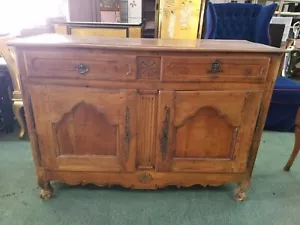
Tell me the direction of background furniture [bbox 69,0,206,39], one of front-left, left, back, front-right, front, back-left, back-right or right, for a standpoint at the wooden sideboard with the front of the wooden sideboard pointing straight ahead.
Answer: back

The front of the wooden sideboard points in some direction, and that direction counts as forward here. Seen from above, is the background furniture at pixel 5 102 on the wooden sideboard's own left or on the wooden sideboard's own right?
on the wooden sideboard's own right

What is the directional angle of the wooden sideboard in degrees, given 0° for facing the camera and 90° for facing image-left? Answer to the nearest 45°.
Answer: approximately 0°

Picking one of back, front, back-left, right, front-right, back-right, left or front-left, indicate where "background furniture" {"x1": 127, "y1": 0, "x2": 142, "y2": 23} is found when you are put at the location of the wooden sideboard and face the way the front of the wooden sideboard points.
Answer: back

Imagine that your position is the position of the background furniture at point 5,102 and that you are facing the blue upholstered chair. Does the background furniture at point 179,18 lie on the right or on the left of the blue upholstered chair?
left

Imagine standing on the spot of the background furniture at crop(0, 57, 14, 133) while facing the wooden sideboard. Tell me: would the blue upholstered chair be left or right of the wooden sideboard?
left

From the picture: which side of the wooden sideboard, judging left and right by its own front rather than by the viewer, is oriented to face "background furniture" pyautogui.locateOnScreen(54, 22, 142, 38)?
back

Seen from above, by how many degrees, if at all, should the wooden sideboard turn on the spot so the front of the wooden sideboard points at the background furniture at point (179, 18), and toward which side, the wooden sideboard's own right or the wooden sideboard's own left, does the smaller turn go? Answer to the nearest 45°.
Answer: approximately 180°

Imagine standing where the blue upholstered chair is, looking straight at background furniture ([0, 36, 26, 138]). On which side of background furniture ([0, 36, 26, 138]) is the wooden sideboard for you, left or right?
left

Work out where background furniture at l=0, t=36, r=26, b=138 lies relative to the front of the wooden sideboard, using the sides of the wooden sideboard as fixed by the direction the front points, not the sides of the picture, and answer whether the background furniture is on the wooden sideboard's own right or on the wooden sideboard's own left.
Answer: on the wooden sideboard's own right
